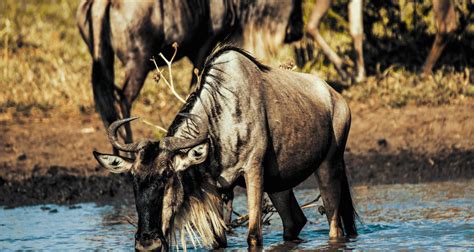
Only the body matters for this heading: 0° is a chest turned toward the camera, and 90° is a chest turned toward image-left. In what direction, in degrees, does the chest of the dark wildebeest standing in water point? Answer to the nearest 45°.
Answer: approximately 45°

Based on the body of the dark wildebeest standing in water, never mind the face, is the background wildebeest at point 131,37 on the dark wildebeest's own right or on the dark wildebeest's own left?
on the dark wildebeest's own right
